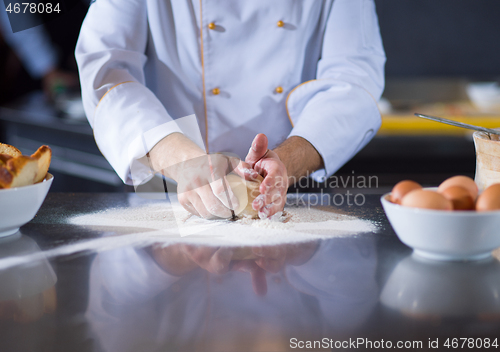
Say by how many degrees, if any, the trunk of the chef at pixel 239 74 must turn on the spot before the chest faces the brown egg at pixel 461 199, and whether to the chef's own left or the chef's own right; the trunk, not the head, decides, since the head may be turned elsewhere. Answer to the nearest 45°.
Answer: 0° — they already face it

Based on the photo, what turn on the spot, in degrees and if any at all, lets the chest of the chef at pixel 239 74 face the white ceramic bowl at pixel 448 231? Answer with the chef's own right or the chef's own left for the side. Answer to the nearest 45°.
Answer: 0° — they already face it

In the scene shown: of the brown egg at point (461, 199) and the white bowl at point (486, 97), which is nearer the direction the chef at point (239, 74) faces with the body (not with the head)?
the brown egg

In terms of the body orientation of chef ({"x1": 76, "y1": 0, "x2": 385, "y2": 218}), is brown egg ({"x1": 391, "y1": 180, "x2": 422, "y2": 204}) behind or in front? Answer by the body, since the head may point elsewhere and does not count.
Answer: in front

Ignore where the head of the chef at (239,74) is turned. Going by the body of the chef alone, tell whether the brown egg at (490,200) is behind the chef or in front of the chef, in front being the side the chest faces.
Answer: in front

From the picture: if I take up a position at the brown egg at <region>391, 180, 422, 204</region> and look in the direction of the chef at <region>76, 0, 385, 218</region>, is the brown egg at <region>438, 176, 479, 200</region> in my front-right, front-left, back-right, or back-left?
back-right

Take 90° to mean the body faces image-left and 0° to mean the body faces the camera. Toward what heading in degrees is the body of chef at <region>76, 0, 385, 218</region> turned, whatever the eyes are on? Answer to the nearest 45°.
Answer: approximately 0°

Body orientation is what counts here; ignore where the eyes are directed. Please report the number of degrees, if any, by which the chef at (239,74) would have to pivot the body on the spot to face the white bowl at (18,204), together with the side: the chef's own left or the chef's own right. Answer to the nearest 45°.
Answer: approximately 45° to the chef's own right
